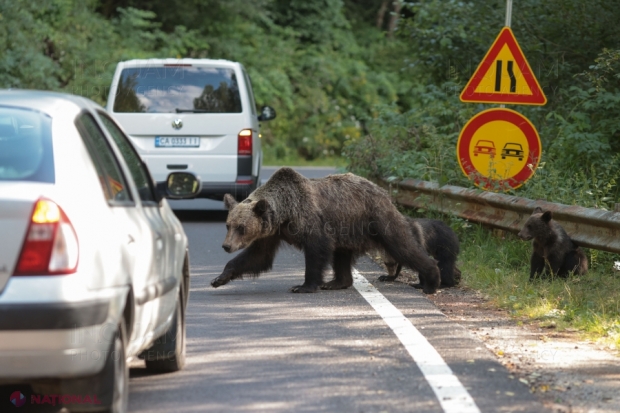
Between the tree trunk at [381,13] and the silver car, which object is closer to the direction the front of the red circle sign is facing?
the silver car

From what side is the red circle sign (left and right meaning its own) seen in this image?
front

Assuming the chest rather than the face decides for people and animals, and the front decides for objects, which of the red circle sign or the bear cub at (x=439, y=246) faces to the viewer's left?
the bear cub

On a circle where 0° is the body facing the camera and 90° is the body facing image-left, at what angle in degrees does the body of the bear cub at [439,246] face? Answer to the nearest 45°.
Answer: approximately 90°

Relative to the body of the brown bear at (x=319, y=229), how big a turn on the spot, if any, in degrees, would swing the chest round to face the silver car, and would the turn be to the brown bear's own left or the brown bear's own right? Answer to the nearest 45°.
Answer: approximately 90° to the brown bear's own left

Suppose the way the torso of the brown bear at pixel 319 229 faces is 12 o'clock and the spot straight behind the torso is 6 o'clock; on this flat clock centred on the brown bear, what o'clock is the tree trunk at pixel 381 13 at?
The tree trunk is roughly at 3 o'clock from the brown bear.

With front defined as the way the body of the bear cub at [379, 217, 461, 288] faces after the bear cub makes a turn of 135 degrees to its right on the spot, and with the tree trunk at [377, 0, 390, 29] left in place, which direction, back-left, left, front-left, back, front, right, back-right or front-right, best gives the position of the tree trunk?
front-left

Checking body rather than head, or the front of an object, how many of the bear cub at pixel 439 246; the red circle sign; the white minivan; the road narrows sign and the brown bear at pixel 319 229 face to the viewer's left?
2

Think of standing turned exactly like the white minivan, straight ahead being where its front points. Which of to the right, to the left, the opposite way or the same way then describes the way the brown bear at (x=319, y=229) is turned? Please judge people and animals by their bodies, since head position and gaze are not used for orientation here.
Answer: to the left

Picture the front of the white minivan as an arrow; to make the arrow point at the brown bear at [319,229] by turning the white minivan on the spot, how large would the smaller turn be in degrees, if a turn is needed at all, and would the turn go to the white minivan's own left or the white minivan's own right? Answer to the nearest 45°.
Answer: approximately 180°

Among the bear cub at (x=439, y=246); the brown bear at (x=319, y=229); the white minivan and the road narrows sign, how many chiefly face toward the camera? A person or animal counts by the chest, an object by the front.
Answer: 1

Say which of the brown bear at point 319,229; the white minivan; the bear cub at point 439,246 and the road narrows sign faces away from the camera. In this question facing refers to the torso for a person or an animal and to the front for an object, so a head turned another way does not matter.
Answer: the white minivan

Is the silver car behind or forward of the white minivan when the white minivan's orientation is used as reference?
behind

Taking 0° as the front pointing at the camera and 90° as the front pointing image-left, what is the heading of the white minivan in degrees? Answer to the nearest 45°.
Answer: approximately 180°

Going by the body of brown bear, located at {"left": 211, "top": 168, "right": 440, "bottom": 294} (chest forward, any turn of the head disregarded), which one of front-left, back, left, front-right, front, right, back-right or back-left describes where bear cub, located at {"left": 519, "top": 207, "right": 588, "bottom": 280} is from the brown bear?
back

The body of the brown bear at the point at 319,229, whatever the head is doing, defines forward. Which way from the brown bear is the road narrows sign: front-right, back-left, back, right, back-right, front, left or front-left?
back-right
